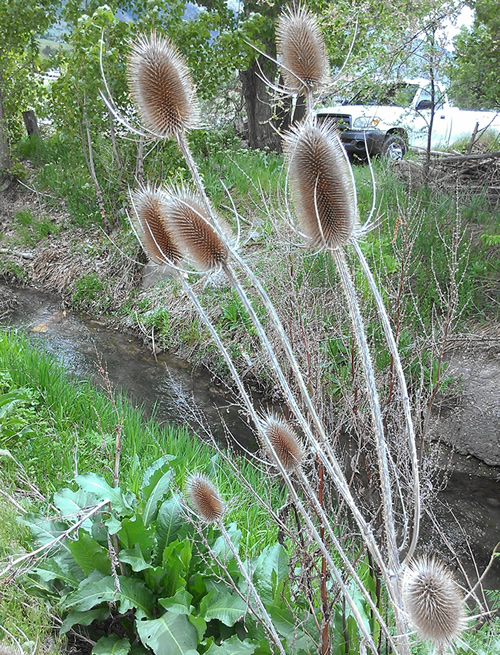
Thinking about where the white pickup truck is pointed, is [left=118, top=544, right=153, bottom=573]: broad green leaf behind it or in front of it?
in front

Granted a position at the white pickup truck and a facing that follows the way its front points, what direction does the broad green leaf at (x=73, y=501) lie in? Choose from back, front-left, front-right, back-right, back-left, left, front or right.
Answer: front-left

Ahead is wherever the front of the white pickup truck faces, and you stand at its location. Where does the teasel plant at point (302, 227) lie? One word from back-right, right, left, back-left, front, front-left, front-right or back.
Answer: front-left

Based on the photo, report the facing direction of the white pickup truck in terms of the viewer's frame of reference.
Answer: facing the viewer and to the left of the viewer

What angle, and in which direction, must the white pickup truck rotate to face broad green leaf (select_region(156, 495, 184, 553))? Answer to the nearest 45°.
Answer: approximately 45° to its left

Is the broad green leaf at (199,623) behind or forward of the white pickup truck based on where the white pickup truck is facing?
forward

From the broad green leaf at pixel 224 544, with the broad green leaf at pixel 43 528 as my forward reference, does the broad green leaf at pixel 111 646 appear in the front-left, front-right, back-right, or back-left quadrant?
front-left

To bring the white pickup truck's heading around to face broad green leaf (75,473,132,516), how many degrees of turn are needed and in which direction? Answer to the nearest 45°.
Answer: approximately 45° to its left

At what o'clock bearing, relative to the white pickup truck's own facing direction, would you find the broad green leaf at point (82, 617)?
The broad green leaf is roughly at 11 o'clock from the white pickup truck.

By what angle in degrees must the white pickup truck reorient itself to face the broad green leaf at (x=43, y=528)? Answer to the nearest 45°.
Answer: approximately 45° to its left
